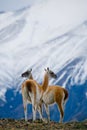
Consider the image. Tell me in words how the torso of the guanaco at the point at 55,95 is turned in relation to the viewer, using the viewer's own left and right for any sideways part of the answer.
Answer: facing to the left of the viewer
